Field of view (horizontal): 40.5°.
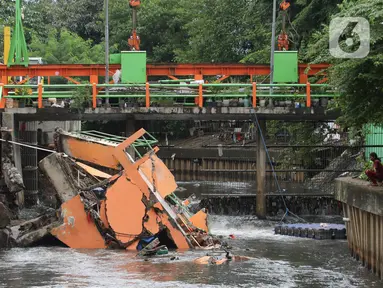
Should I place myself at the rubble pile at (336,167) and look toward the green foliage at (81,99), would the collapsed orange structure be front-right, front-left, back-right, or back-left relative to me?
front-left

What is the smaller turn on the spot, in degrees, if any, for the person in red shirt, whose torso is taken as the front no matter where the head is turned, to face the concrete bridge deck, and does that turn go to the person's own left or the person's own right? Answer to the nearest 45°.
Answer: approximately 45° to the person's own right

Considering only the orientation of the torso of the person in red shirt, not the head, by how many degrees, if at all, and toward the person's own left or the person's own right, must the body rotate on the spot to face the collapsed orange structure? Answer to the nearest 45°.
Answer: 0° — they already face it

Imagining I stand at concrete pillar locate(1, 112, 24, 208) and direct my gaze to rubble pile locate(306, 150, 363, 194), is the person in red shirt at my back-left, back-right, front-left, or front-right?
front-right

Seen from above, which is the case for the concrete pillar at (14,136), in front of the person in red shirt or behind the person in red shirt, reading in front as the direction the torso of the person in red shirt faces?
in front

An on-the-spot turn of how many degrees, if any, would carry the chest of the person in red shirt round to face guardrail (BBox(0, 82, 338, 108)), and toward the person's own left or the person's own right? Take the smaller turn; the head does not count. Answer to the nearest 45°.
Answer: approximately 45° to the person's own right

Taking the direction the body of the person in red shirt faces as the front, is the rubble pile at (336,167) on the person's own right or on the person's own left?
on the person's own right

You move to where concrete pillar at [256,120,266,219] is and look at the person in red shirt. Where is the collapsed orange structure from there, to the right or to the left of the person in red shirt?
right

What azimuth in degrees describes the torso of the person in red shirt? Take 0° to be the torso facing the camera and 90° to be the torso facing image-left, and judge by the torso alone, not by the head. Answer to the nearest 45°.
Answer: approximately 90°

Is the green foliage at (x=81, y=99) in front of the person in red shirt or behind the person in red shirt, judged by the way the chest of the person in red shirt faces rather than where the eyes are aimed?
in front
